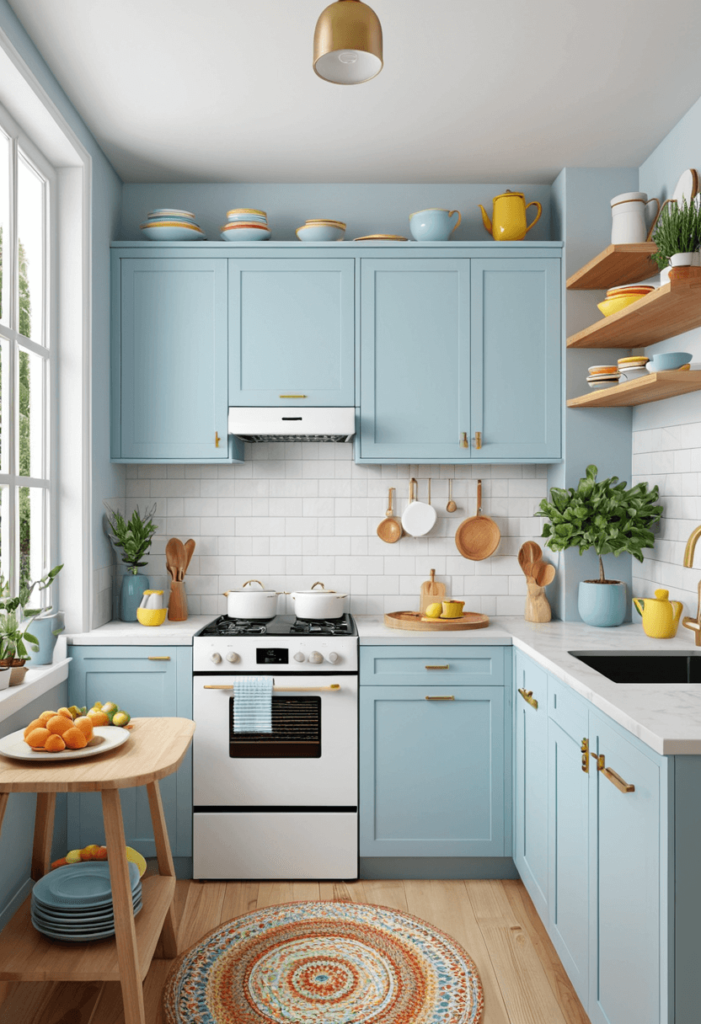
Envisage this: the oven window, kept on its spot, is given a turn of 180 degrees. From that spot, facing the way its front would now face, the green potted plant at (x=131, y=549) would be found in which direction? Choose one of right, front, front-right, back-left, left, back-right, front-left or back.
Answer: front-left

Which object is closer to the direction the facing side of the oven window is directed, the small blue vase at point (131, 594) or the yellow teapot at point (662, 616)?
the yellow teapot

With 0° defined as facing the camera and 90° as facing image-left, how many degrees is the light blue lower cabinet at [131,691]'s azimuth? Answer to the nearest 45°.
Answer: approximately 0°

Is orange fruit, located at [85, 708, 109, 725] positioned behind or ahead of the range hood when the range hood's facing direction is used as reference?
ahead

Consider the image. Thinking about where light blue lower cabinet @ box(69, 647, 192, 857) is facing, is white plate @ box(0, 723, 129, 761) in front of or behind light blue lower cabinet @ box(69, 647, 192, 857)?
in front

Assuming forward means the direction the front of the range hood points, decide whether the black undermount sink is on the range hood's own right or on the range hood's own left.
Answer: on the range hood's own left

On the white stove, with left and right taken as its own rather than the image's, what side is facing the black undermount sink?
left

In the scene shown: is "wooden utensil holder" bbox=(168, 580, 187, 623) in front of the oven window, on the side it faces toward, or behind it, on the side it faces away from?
behind

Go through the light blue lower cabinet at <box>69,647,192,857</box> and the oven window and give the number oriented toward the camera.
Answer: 2

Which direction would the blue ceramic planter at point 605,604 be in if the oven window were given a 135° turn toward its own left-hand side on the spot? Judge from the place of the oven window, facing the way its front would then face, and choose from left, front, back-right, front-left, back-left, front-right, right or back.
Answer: front-right

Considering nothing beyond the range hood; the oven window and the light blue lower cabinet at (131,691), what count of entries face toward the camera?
3

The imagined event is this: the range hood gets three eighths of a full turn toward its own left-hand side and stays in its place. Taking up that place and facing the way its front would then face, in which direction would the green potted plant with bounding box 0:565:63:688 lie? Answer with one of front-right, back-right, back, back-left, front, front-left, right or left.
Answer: back

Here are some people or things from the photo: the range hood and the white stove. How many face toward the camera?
2
